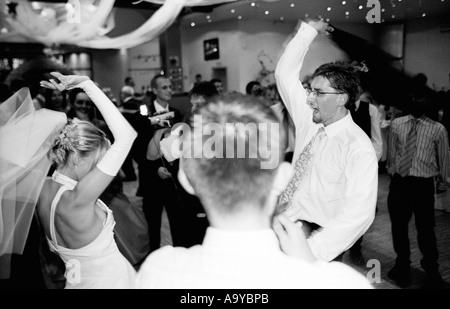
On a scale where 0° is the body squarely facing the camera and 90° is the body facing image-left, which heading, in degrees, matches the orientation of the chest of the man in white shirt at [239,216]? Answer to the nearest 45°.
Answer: approximately 180°

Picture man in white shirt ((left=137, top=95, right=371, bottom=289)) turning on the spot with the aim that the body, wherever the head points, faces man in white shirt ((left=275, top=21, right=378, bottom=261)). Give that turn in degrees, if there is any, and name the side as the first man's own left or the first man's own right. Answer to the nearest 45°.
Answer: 0° — they already face them

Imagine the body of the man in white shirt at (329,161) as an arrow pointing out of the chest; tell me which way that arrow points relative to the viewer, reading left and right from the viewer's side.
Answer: facing the viewer and to the left of the viewer

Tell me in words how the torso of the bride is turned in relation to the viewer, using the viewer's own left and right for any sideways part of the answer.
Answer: facing away from the viewer and to the right of the viewer

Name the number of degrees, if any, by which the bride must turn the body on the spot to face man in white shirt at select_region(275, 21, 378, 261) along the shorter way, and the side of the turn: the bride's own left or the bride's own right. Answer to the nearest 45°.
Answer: approximately 45° to the bride's own right

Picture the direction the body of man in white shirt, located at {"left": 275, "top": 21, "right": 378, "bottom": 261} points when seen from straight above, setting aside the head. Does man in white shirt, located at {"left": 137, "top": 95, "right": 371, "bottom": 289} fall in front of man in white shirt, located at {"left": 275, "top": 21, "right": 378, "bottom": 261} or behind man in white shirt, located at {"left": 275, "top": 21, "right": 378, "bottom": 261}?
in front

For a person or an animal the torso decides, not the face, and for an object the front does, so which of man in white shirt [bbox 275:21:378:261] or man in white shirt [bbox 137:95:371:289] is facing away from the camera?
man in white shirt [bbox 137:95:371:289]

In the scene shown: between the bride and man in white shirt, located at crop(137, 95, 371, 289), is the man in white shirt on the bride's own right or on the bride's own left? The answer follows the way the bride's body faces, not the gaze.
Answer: on the bride's own right

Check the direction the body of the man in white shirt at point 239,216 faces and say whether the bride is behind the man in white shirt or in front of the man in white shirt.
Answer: in front

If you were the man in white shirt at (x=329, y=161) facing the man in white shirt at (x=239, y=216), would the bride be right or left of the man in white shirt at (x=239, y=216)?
right

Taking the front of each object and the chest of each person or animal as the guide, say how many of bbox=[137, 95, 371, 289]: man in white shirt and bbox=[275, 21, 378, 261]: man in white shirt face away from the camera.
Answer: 1

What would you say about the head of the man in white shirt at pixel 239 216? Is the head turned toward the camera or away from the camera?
away from the camera
